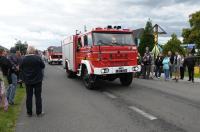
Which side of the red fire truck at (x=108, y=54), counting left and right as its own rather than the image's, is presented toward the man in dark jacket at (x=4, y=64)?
right

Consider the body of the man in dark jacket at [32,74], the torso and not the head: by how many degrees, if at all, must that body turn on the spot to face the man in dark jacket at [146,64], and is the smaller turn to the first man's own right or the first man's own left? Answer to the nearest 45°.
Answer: approximately 45° to the first man's own right

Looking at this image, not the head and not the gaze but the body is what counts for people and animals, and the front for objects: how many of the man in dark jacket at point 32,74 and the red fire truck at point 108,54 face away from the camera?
1

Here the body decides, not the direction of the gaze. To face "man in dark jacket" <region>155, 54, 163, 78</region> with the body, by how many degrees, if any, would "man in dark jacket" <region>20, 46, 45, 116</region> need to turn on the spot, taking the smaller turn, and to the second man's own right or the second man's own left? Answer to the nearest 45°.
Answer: approximately 45° to the second man's own right

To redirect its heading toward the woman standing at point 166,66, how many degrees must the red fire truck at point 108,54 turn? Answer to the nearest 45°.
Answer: approximately 90° to its left

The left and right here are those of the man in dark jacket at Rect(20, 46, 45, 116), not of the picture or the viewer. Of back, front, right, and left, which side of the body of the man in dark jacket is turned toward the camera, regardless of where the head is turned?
back

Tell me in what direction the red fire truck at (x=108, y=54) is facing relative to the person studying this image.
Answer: facing the viewer and to the right of the viewer

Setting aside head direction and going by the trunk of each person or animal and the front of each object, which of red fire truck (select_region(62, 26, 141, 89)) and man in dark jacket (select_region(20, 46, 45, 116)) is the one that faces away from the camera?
the man in dark jacket

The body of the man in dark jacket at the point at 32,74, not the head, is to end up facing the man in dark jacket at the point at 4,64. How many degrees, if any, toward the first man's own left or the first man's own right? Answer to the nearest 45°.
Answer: approximately 45° to the first man's own left
